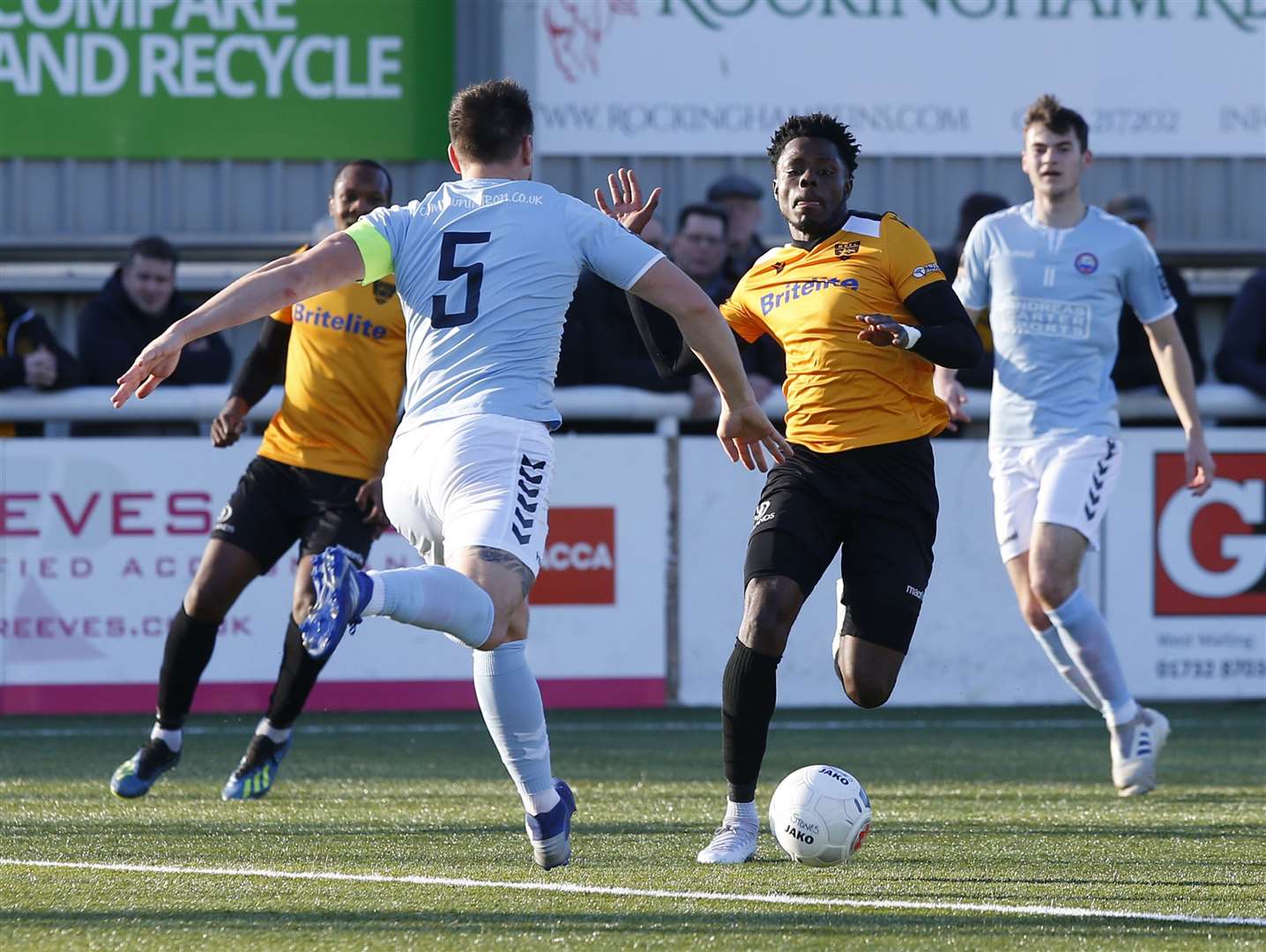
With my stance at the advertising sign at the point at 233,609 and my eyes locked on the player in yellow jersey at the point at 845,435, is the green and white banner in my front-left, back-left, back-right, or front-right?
back-left

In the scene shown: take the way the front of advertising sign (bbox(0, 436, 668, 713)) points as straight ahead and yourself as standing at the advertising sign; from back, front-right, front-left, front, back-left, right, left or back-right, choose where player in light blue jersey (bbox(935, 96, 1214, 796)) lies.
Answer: front-left

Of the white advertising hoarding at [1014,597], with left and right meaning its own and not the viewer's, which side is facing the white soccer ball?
front

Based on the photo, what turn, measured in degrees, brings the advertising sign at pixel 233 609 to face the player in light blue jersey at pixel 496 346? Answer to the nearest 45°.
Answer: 0° — it already faces them

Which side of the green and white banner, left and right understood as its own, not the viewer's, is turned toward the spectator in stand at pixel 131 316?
front

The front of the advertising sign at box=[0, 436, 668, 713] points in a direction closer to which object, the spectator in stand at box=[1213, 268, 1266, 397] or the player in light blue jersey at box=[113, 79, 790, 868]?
the player in light blue jersey

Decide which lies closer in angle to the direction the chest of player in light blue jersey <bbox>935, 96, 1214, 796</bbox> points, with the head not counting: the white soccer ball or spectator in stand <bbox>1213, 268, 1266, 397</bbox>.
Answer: the white soccer ball

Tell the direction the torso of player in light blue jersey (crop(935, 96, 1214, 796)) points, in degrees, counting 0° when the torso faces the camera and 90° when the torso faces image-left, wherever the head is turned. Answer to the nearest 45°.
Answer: approximately 0°

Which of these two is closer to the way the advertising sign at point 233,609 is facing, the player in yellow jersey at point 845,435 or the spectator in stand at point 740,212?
the player in yellow jersey

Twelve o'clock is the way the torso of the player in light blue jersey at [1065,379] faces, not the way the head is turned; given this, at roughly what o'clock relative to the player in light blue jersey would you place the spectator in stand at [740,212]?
The spectator in stand is roughly at 5 o'clock from the player in light blue jersey.

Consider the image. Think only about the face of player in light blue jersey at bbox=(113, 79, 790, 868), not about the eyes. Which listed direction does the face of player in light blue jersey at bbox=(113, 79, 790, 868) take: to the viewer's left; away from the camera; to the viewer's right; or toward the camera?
away from the camera
